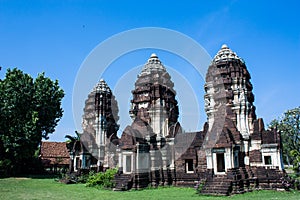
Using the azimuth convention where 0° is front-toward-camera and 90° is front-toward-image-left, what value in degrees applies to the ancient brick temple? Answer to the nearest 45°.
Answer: approximately 45°

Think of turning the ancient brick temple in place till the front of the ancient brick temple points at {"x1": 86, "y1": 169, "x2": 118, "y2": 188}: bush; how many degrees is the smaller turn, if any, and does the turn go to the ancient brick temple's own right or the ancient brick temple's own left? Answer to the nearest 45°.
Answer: approximately 45° to the ancient brick temple's own right

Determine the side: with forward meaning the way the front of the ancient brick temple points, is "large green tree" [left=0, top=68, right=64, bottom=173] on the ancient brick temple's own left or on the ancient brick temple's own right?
on the ancient brick temple's own right
